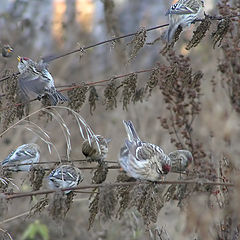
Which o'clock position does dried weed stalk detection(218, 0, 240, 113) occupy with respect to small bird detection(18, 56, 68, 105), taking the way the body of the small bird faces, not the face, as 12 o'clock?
The dried weed stalk is roughly at 6 o'clock from the small bird.

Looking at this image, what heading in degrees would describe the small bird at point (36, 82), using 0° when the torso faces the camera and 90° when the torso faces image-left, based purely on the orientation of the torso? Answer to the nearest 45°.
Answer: approximately 90°

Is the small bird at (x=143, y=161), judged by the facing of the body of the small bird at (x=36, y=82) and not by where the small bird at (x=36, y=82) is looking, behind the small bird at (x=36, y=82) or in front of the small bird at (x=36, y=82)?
behind

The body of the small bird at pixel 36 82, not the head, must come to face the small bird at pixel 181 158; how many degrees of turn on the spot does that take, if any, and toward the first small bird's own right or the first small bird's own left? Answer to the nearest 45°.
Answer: approximately 180°
